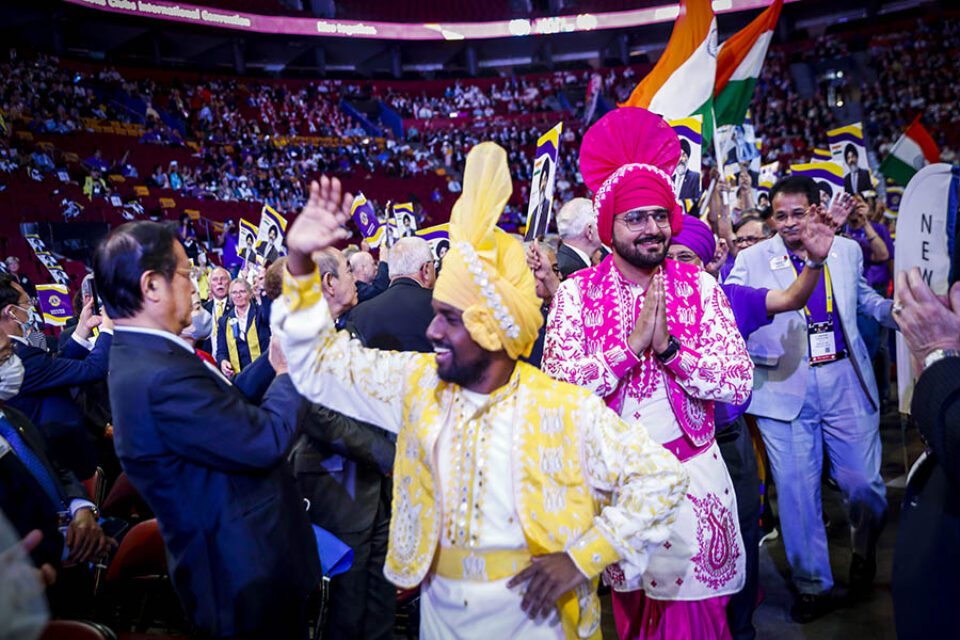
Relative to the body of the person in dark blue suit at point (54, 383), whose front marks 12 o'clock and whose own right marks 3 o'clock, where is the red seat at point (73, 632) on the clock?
The red seat is roughly at 3 o'clock from the person in dark blue suit.

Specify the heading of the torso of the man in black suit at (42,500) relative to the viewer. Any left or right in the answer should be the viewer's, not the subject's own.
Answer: facing the viewer and to the right of the viewer

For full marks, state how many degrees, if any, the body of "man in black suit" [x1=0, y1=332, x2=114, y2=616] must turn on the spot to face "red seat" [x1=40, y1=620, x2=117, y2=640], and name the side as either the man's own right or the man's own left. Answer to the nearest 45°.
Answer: approximately 45° to the man's own right

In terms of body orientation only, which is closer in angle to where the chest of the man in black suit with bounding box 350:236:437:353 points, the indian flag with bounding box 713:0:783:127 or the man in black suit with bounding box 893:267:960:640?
the indian flag

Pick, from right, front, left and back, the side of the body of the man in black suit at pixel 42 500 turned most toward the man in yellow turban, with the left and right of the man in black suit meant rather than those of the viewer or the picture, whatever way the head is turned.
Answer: front

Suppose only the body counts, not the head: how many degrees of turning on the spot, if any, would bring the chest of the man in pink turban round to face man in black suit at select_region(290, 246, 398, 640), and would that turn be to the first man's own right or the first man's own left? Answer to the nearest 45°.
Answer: approximately 90° to the first man's own right

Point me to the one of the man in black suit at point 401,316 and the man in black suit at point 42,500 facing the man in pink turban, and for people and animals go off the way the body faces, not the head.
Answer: the man in black suit at point 42,500

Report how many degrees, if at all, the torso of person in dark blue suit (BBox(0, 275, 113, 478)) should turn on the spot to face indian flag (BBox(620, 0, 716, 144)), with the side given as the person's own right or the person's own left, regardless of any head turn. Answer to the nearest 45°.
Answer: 0° — they already face it

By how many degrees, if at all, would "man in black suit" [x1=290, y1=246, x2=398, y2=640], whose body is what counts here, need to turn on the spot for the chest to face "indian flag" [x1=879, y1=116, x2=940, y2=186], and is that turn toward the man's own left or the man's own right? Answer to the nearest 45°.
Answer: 0° — they already face it

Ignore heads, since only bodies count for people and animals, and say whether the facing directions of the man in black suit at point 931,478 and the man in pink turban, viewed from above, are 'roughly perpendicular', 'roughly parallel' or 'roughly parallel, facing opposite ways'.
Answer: roughly perpendicular

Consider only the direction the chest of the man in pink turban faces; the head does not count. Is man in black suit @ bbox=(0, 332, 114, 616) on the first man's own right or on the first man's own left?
on the first man's own right

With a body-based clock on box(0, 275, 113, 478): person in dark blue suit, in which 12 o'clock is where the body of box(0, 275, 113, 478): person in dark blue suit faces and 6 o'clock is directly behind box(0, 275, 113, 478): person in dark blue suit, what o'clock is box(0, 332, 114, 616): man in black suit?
box(0, 332, 114, 616): man in black suit is roughly at 3 o'clock from box(0, 275, 113, 478): person in dark blue suit.

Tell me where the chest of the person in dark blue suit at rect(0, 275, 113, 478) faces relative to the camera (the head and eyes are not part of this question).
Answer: to the viewer's right

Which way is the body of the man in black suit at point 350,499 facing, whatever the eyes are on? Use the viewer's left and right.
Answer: facing to the right of the viewer
